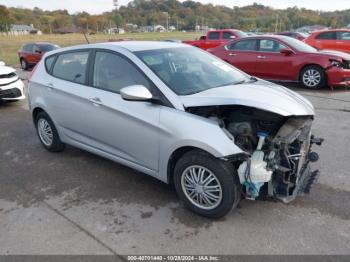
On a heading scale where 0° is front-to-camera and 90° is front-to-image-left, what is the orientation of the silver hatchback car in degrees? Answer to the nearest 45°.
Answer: approximately 315°

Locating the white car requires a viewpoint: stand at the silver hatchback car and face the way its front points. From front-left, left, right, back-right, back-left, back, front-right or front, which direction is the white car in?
back
